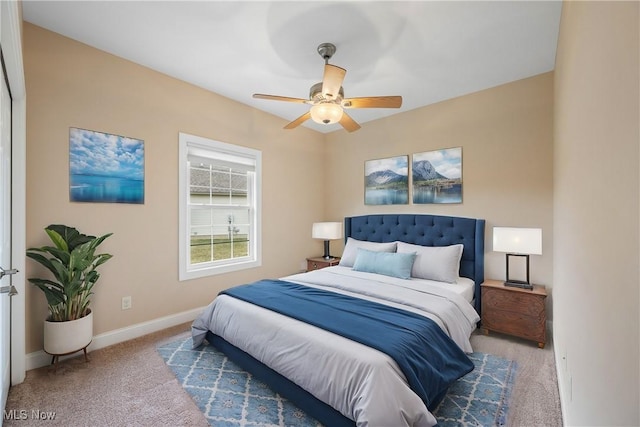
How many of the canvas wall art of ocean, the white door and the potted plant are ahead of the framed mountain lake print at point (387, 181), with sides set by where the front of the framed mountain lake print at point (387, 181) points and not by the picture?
3

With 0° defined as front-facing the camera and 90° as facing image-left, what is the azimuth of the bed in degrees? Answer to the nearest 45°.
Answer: approximately 45°

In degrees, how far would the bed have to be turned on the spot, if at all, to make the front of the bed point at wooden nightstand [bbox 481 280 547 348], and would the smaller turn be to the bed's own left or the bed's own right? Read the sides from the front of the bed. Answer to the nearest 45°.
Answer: approximately 180°

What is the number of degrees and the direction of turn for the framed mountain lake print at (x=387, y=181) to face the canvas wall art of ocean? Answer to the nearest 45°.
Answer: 0° — it already faces it

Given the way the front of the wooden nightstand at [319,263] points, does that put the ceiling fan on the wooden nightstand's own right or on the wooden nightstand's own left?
on the wooden nightstand's own left

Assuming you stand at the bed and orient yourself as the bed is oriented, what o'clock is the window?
The window is roughly at 3 o'clock from the bed.

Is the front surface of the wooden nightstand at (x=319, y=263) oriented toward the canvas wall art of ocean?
yes

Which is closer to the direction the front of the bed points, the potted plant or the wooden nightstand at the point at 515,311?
the potted plant

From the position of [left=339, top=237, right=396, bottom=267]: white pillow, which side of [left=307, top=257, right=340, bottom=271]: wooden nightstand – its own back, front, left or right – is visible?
left

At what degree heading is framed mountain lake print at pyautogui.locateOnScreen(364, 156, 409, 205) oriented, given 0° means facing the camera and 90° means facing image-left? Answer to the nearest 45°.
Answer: approximately 45°
